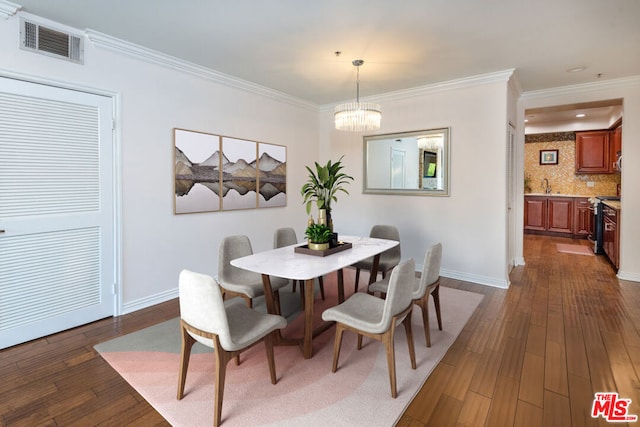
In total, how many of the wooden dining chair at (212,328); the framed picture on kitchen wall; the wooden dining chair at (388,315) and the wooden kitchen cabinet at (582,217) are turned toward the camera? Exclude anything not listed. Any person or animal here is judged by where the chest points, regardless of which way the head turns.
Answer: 2

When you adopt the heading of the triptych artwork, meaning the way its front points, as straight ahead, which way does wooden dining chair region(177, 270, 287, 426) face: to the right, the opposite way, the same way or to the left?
to the left

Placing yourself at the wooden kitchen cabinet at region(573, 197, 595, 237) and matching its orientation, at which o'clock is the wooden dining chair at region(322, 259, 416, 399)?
The wooden dining chair is roughly at 12 o'clock from the wooden kitchen cabinet.

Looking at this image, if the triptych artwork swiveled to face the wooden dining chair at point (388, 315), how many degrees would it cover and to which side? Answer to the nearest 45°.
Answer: approximately 45° to its right

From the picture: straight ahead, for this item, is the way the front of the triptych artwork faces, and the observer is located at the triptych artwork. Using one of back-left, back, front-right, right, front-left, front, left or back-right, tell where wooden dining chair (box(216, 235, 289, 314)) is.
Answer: front-right

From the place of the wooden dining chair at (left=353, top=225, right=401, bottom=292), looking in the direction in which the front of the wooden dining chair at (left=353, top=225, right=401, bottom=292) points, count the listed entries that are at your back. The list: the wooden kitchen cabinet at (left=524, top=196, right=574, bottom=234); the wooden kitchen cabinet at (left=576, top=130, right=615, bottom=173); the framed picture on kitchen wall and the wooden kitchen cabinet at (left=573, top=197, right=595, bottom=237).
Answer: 4

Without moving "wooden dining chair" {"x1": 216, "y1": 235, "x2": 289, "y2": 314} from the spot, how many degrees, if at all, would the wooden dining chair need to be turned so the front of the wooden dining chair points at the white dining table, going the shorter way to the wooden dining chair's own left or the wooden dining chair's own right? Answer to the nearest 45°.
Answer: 0° — it already faces it

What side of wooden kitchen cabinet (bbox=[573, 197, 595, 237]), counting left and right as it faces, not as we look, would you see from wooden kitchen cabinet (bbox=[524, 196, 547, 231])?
right

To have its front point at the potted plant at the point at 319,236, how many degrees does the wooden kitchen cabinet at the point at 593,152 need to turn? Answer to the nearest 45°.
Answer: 0° — it already faces it

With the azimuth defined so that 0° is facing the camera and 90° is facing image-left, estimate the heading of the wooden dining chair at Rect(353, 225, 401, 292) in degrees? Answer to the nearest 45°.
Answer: approximately 45°

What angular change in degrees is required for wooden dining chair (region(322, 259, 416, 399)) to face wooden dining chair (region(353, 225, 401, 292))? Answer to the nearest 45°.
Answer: approximately 45° to its right

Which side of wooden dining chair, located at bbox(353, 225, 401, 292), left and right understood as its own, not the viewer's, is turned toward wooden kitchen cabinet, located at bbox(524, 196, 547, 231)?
back
